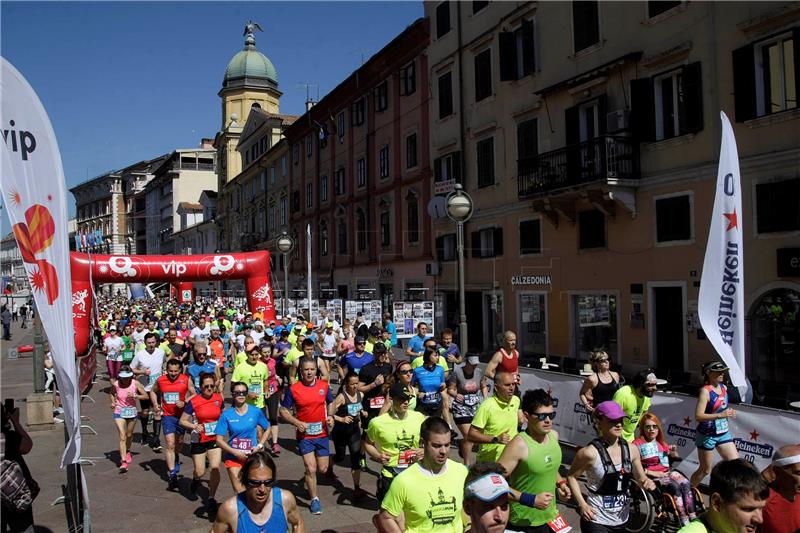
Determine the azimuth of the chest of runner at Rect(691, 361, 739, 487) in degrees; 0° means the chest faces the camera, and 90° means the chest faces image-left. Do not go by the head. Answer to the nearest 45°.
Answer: approximately 315°

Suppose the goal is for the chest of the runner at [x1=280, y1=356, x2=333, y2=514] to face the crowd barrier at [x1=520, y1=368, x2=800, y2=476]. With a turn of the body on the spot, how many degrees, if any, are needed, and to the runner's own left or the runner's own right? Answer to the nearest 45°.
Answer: approximately 90° to the runner's own left

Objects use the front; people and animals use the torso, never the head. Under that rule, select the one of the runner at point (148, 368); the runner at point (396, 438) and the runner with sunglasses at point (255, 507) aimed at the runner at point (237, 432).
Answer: the runner at point (148, 368)

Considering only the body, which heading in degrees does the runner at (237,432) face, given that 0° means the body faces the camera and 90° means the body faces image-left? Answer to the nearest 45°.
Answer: approximately 0°

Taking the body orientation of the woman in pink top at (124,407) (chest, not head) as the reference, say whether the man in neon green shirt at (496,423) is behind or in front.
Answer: in front

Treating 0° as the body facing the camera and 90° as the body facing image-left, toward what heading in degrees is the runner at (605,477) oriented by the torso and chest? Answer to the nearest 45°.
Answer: approximately 315°

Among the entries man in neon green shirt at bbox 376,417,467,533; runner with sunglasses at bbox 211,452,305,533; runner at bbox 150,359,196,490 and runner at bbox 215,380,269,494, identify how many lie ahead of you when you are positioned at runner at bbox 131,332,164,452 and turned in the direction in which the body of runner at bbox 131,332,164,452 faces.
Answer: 4

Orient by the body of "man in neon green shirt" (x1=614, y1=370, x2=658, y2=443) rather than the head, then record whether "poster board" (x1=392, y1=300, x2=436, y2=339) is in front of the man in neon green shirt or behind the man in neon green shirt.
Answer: behind

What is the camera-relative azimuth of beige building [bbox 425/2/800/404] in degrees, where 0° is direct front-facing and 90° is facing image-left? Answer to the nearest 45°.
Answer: approximately 45°

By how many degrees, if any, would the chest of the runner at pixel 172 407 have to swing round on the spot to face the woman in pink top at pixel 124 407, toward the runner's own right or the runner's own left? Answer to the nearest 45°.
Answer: approximately 135° to the runner's own right

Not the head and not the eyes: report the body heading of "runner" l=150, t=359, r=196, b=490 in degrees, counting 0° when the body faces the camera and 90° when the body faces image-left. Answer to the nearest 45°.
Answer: approximately 0°
